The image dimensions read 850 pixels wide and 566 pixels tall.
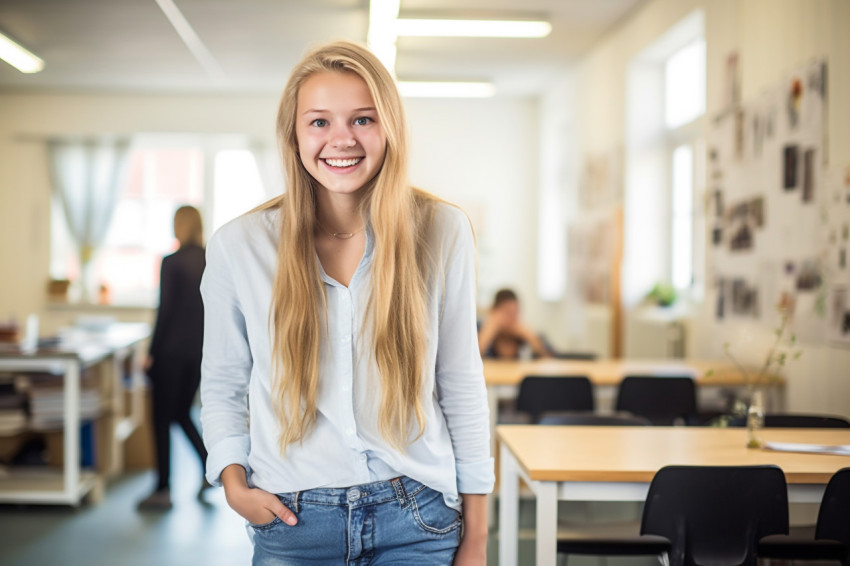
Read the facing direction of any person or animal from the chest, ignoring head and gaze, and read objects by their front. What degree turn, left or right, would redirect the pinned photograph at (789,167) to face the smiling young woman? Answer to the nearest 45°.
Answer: approximately 45° to its left

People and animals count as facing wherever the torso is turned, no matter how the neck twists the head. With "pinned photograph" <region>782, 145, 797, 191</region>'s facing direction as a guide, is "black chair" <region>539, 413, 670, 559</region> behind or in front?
in front

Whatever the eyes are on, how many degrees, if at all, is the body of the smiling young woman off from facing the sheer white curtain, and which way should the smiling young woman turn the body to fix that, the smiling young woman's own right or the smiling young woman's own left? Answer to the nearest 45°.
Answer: approximately 180°

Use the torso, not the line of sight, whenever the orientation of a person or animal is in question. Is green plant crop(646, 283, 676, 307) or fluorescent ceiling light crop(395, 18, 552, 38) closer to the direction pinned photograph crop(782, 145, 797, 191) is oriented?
the fluorescent ceiling light

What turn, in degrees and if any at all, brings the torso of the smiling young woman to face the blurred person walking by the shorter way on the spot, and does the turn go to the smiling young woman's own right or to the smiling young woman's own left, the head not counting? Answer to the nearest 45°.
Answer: approximately 180°

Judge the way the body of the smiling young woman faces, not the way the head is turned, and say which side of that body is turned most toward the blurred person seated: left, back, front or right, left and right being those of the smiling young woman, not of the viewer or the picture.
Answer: back

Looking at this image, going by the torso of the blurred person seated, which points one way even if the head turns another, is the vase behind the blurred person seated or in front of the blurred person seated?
in front

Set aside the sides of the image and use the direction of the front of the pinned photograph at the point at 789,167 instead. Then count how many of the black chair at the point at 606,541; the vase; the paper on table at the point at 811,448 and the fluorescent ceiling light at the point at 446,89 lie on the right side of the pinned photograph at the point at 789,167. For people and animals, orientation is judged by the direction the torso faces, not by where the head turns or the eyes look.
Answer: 1

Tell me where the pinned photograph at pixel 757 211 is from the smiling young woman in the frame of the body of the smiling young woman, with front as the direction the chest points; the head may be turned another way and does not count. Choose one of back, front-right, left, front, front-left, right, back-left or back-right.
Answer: back-left

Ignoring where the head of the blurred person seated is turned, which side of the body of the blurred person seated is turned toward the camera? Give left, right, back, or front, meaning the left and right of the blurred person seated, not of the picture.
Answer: front
